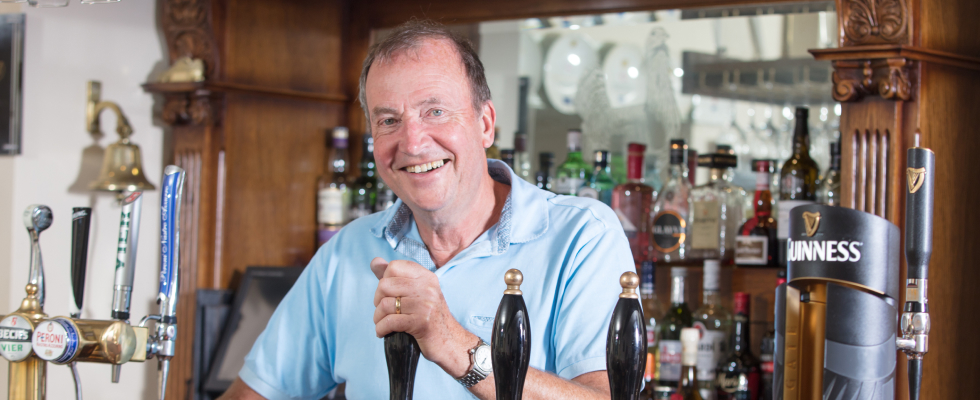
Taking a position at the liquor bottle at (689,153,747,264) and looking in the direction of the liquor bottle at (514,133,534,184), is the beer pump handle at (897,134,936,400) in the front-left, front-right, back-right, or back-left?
back-left

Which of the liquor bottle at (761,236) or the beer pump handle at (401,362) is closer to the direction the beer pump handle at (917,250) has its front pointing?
the beer pump handle

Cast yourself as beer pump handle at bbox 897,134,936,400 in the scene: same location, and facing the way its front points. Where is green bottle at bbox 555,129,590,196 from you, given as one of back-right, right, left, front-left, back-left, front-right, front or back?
right

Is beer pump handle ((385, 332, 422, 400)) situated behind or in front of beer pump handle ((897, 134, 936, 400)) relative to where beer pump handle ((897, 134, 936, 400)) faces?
in front

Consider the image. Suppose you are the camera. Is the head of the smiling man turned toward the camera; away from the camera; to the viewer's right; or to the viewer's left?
toward the camera

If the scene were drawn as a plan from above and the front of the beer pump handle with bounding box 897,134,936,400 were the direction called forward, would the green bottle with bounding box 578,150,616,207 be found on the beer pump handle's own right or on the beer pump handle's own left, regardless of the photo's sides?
on the beer pump handle's own right

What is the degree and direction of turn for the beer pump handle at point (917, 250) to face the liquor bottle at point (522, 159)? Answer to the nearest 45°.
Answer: approximately 90° to its right

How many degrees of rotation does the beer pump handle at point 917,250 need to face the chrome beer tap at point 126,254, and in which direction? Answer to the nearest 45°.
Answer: approximately 45° to its right

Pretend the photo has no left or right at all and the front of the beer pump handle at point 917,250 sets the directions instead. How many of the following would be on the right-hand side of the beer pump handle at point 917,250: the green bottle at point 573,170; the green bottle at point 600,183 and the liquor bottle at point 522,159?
3

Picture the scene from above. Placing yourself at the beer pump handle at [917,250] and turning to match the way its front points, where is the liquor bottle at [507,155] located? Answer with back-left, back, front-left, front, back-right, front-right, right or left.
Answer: right

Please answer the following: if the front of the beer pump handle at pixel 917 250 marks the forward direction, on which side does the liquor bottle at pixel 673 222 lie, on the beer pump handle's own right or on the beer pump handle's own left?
on the beer pump handle's own right
